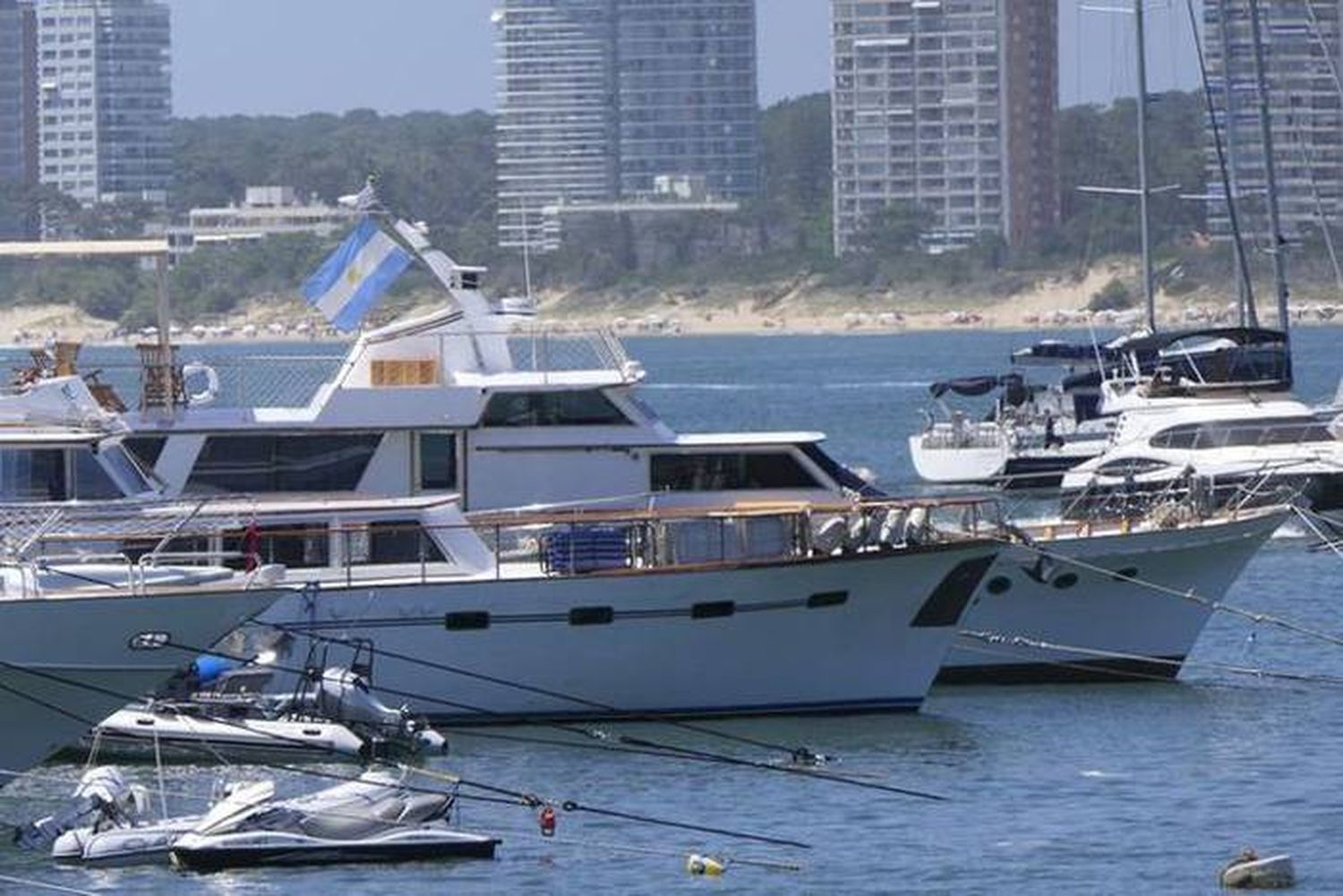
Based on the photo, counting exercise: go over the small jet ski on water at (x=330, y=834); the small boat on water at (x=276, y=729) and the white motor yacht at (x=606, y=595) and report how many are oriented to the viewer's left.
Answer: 2

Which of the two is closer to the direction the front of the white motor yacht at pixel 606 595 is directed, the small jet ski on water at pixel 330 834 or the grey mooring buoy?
the grey mooring buoy

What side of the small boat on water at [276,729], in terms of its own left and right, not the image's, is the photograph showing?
left

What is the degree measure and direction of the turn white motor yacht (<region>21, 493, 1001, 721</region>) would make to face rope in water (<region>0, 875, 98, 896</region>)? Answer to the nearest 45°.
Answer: approximately 135° to its right

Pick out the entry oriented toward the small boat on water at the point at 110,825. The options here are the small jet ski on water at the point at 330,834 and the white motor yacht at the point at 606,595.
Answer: the small jet ski on water at the point at 330,834

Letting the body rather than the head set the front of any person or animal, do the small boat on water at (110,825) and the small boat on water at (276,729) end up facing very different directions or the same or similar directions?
very different directions

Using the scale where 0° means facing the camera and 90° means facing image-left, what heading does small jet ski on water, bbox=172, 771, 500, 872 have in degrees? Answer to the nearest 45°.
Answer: approximately 90°

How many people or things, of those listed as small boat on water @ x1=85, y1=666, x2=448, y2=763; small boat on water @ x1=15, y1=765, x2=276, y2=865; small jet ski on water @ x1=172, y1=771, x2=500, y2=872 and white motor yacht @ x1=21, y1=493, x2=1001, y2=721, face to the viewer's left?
2

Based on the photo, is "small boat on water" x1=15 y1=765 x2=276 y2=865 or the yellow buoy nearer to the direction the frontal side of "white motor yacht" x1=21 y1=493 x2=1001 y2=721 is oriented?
the yellow buoy

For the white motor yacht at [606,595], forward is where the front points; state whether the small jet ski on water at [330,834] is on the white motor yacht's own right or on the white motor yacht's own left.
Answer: on the white motor yacht's own right

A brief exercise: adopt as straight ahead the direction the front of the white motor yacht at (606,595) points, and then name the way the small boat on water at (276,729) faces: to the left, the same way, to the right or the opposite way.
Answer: the opposite way

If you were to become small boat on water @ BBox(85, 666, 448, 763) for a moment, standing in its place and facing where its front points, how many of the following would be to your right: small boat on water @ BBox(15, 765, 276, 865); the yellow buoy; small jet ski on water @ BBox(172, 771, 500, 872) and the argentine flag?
1

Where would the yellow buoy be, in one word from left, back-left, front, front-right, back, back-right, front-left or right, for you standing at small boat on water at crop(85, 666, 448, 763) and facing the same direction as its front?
back-left

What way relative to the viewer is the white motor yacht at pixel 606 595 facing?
to the viewer's right
